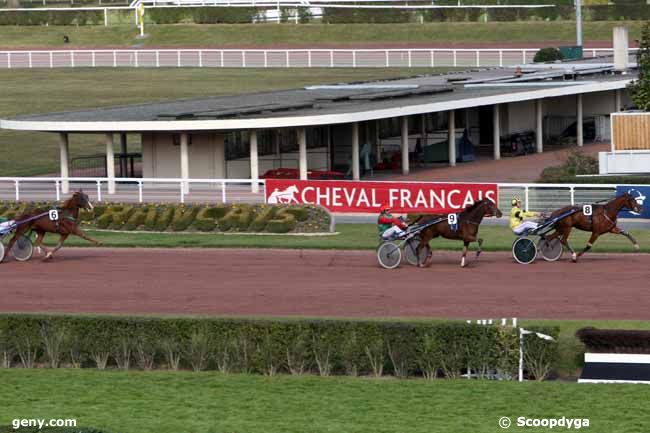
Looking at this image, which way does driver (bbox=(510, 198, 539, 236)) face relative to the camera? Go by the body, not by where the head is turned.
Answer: to the viewer's right

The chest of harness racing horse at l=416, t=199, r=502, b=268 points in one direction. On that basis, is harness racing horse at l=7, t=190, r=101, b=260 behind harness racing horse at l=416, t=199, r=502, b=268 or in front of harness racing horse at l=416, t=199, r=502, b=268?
behind

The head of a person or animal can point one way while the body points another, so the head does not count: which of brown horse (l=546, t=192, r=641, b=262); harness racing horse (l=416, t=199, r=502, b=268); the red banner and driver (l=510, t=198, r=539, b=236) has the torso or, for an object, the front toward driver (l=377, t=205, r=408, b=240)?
the red banner

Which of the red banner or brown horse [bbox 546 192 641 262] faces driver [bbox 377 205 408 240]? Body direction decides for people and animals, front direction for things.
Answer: the red banner

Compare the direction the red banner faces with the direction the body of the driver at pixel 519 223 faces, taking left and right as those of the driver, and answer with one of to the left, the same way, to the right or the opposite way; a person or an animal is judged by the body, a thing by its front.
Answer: to the right

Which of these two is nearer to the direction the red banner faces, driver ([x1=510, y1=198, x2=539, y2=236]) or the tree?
the driver

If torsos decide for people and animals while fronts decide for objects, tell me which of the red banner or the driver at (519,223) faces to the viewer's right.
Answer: the driver

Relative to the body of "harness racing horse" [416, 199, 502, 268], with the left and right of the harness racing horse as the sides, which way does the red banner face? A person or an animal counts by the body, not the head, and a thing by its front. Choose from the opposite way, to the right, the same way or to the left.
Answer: to the right

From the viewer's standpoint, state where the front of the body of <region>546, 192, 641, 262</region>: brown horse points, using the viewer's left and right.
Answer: facing to the right of the viewer

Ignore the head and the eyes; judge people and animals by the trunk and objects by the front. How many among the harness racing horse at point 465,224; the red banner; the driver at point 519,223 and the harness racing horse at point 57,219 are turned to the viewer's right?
3

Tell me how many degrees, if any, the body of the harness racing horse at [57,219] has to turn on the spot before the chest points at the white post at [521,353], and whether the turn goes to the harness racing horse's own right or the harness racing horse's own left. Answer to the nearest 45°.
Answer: approximately 45° to the harness racing horse's own right

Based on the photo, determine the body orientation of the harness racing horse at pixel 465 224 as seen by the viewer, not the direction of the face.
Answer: to the viewer's right

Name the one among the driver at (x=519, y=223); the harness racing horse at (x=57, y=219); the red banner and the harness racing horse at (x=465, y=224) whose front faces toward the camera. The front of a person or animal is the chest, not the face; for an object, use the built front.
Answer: the red banner
